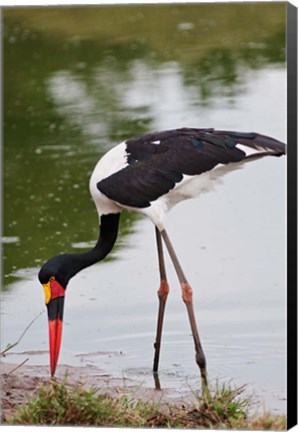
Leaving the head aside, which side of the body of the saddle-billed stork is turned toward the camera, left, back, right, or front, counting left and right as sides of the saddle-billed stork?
left
